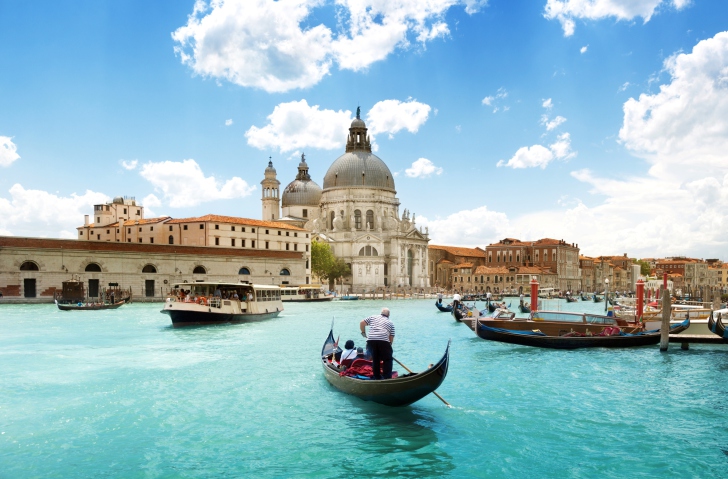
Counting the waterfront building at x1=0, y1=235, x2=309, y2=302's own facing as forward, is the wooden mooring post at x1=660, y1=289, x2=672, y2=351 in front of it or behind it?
in front

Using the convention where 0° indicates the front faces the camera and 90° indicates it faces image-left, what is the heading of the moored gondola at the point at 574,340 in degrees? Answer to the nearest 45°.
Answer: approximately 90°

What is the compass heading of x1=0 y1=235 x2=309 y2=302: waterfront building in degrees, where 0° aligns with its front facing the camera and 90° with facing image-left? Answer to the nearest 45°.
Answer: approximately 315°

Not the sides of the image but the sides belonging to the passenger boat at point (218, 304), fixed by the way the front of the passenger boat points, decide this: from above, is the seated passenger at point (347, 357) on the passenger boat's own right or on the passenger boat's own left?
on the passenger boat's own left

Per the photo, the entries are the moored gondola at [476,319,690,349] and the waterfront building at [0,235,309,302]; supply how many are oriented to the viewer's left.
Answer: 1

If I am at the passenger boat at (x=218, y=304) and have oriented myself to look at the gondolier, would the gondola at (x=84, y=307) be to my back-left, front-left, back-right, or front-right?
back-right

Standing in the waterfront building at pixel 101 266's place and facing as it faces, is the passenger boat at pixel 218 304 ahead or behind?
ahead

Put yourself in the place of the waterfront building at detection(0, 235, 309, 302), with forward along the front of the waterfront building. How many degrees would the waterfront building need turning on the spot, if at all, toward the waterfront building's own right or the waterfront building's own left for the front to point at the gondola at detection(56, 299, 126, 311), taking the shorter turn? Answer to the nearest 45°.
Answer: approximately 45° to the waterfront building's own right

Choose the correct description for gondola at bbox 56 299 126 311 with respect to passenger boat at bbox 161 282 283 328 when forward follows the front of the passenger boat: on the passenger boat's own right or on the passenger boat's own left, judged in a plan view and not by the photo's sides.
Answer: on the passenger boat's own right
